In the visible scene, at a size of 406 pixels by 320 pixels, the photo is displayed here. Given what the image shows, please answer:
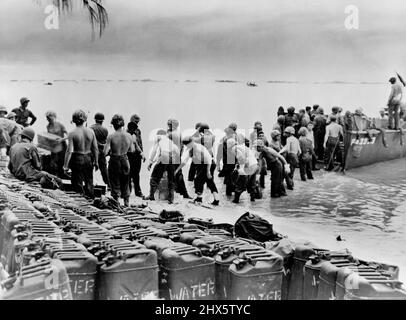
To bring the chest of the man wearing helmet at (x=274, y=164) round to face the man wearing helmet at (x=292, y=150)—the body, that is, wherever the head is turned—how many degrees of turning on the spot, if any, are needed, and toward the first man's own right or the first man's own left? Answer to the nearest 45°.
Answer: approximately 90° to the first man's own right

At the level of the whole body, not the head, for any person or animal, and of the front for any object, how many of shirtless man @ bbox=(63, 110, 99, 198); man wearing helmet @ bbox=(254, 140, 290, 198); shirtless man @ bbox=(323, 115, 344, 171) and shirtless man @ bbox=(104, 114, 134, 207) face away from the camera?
3

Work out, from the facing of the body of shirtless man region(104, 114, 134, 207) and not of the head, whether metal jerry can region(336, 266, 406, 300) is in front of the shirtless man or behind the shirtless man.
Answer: behind

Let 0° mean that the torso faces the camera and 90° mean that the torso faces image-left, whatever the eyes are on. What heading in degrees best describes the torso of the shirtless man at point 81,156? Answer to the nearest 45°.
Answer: approximately 180°

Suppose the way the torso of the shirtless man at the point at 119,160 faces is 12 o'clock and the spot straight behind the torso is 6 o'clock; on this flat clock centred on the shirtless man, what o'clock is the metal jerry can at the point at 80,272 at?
The metal jerry can is roughly at 6 o'clock from the shirtless man.

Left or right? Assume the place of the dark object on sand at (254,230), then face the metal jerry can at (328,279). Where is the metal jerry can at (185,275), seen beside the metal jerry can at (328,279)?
right

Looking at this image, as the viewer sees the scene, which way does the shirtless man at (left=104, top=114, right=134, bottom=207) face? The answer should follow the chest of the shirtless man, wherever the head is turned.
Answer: away from the camera

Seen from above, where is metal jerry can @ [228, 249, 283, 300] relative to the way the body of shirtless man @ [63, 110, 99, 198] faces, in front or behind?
behind
